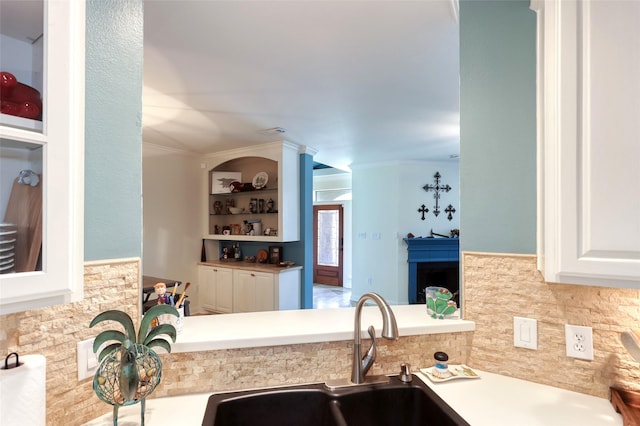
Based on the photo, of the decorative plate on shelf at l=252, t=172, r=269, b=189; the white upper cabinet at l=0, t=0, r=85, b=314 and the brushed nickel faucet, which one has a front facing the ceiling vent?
the decorative plate on shelf

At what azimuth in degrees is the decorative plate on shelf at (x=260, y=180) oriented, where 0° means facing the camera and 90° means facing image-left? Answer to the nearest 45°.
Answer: approximately 0°

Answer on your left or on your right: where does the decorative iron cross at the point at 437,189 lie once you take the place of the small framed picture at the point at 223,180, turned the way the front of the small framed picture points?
on your left

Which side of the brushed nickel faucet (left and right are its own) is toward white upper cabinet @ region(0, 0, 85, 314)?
right

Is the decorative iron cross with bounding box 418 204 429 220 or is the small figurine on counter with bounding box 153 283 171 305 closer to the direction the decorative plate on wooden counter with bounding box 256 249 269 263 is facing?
the small figurine on counter

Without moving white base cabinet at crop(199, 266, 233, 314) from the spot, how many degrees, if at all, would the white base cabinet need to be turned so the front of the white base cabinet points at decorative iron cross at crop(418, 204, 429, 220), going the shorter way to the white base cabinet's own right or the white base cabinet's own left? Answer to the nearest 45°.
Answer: approximately 135° to the white base cabinet's own left

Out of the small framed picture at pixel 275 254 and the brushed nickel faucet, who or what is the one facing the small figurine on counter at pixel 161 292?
the small framed picture

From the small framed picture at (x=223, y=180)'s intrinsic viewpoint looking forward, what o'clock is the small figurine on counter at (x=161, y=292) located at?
The small figurine on counter is roughly at 12 o'clock from the small framed picture.

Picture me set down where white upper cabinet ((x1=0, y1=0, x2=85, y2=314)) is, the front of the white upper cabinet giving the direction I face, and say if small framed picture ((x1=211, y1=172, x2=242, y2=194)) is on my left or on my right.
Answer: on my left

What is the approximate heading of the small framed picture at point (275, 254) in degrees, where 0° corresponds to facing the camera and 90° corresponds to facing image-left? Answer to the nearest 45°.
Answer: approximately 0°
